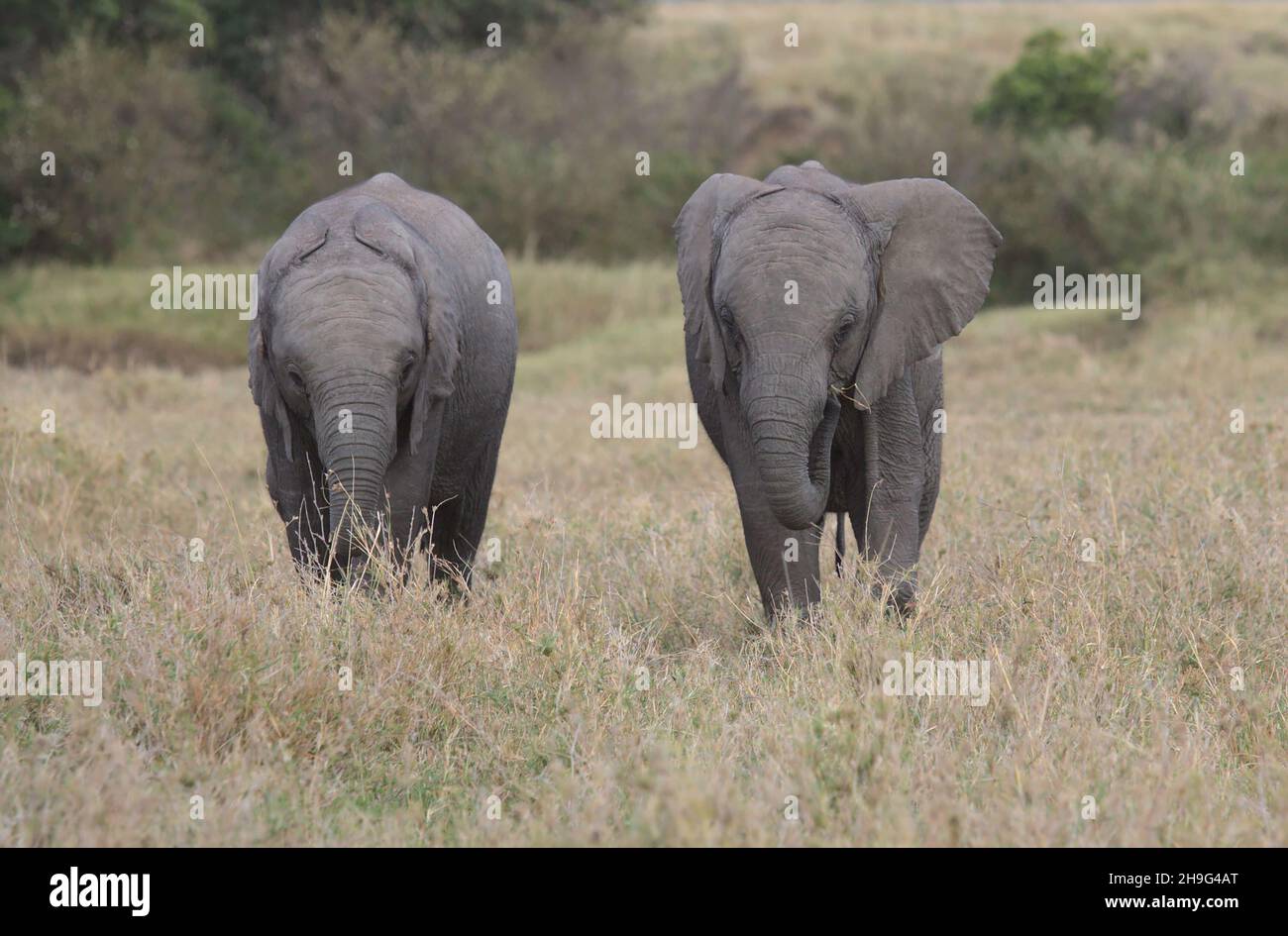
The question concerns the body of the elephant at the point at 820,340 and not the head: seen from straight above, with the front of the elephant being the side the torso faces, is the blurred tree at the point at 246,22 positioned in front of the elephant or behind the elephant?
behind

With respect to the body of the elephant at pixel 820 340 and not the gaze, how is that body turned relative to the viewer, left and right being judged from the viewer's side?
facing the viewer

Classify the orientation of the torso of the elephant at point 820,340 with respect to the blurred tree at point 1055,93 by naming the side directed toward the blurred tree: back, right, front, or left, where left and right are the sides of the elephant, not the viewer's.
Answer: back

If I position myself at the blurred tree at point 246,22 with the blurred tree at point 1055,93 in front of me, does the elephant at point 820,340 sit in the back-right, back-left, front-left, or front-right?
front-right

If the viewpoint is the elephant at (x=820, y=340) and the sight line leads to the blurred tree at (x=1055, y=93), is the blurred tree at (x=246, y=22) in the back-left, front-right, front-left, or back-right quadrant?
front-left

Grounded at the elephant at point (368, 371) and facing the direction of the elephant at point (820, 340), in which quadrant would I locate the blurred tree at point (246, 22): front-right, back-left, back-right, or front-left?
back-left

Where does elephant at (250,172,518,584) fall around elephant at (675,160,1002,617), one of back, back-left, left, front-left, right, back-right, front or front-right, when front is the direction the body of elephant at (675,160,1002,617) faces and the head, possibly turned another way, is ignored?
right
